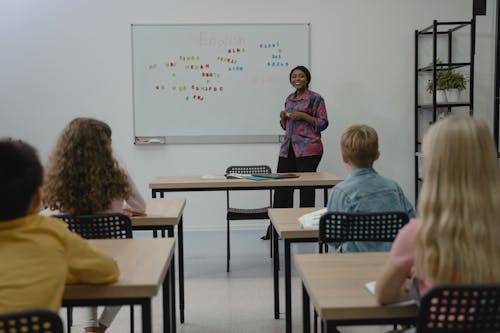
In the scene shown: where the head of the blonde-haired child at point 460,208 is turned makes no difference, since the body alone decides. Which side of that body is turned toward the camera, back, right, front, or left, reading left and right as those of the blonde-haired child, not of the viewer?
back

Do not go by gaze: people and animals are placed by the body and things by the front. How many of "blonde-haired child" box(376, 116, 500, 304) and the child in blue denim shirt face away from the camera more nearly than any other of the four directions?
2

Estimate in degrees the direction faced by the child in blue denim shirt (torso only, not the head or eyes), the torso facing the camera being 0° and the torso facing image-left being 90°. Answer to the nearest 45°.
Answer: approximately 180°

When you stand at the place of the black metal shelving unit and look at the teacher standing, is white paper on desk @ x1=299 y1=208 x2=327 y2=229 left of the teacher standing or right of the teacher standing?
left

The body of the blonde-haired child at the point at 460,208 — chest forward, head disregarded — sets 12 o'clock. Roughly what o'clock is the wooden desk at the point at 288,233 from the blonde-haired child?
The wooden desk is roughly at 11 o'clock from the blonde-haired child.

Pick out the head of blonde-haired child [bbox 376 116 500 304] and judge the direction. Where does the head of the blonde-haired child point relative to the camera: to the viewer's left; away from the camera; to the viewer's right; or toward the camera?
away from the camera

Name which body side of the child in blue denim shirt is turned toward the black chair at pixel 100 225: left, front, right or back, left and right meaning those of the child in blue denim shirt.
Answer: left

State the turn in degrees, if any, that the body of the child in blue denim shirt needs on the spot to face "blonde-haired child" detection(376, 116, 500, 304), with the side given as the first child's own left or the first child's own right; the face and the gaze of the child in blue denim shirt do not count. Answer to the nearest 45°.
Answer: approximately 180°

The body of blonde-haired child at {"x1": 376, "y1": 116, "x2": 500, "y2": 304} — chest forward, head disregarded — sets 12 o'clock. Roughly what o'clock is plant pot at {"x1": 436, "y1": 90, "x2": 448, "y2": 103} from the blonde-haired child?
The plant pot is roughly at 12 o'clock from the blonde-haired child.
